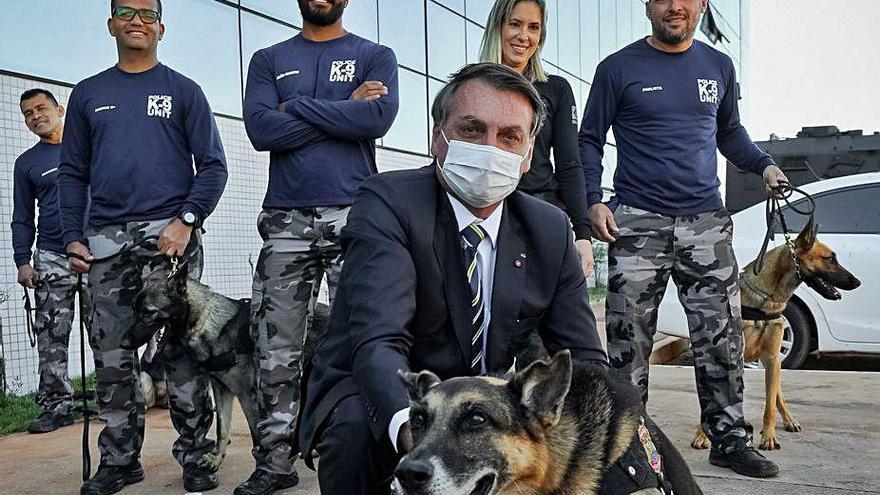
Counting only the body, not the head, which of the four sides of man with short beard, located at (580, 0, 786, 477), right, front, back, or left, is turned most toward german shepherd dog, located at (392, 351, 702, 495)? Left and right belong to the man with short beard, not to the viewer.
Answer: front

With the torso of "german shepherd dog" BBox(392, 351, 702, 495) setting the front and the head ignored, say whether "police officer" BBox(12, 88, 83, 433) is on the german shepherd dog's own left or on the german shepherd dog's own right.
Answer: on the german shepherd dog's own right

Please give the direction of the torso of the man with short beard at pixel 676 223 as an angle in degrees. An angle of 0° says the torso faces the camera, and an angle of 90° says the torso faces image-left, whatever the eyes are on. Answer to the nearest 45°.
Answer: approximately 0°

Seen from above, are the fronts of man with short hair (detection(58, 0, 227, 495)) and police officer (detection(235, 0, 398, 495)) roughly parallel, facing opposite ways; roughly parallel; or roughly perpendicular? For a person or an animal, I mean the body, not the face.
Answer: roughly parallel

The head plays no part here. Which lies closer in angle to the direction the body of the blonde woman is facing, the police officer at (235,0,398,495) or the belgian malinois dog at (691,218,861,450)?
the police officer

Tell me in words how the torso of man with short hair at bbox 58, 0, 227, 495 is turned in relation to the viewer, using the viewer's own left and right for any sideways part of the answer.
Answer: facing the viewer

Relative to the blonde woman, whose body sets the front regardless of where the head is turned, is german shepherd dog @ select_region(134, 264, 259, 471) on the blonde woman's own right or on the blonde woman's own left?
on the blonde woman's own right

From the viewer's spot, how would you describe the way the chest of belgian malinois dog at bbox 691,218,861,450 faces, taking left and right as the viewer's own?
facing the viewer and to the right of the viewer

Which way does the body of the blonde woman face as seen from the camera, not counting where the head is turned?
toward the camera

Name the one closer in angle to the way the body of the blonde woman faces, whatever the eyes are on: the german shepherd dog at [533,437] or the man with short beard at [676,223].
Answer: the german shepherd dog

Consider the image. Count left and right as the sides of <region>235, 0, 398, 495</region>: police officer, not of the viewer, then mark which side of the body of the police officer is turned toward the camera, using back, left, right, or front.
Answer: front

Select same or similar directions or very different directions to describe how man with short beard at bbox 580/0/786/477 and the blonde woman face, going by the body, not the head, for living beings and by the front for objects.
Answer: same or similar directions

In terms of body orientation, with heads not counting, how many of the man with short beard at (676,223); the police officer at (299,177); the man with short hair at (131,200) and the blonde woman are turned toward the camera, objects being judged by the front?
4

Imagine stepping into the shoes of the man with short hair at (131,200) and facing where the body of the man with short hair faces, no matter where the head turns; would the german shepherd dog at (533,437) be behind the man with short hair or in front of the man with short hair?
in front

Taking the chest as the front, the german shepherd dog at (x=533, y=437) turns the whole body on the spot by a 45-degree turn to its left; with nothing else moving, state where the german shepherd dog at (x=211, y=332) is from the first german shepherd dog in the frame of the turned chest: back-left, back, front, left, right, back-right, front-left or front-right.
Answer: back-right

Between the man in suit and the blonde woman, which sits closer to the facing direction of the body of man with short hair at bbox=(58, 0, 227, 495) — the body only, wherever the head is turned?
the man in suit
